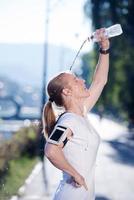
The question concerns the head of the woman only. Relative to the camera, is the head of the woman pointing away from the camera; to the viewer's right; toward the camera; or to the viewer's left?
to the viewer's right

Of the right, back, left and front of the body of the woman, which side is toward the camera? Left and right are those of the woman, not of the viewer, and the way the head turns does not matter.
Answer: right
